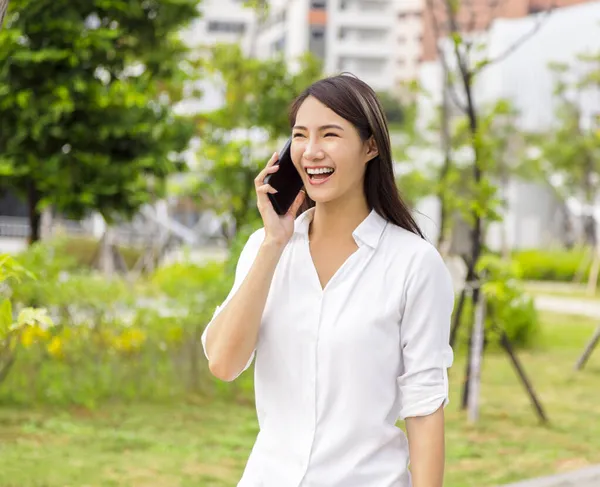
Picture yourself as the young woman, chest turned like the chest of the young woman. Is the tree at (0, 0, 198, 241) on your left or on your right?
on your right

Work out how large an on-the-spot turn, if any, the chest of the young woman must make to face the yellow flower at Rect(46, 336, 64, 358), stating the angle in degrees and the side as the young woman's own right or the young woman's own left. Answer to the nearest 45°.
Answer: approximately 135° to the young woman's own right

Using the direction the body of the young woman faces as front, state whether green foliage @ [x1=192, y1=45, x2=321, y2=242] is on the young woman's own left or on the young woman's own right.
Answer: on the young woman's own right

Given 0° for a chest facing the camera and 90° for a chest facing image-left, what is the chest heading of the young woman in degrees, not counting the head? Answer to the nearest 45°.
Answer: approximately 45°

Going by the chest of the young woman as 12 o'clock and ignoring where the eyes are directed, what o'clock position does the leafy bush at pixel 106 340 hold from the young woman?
The leafy bush is roughly at 4 o'clock from the young woman.
